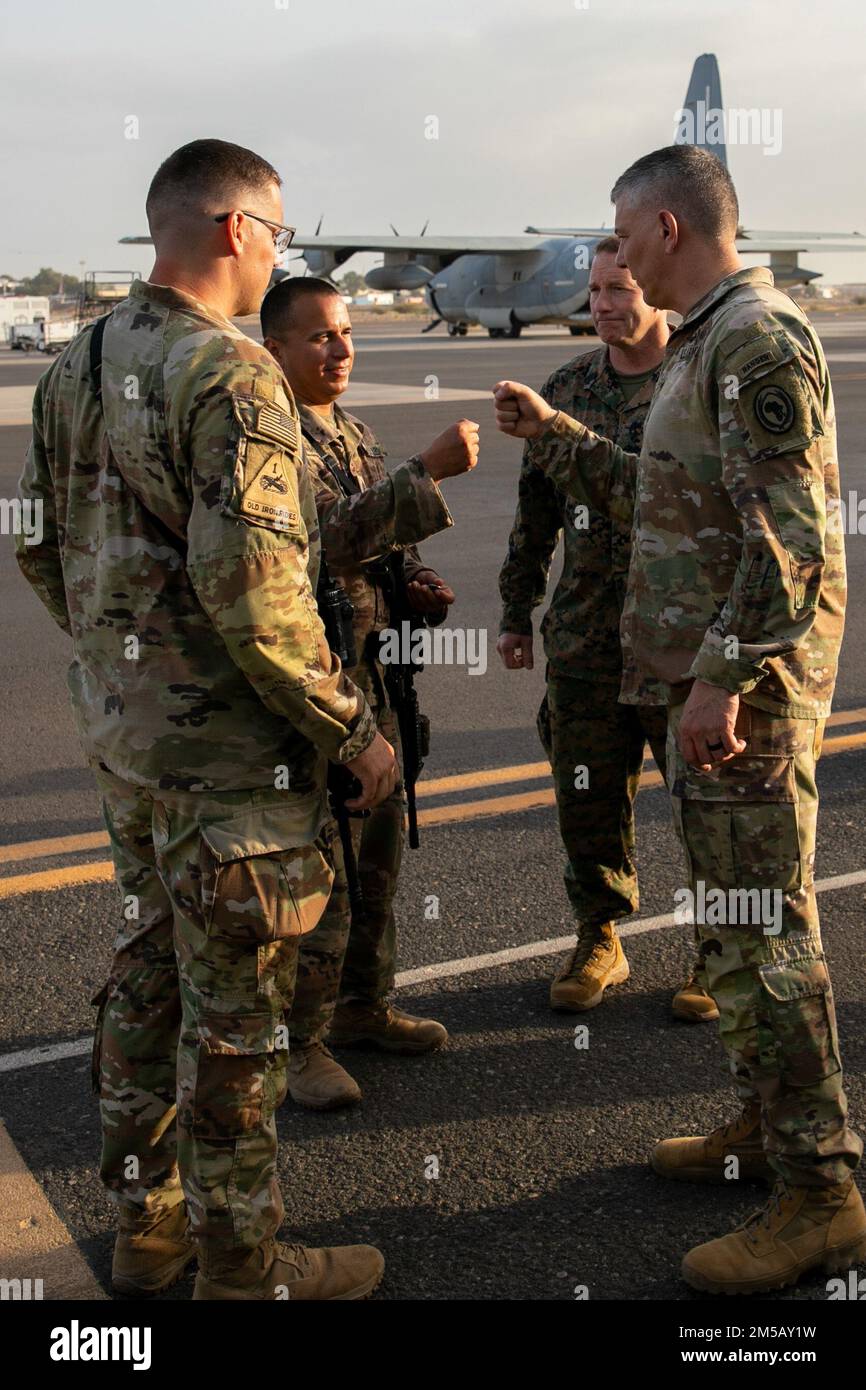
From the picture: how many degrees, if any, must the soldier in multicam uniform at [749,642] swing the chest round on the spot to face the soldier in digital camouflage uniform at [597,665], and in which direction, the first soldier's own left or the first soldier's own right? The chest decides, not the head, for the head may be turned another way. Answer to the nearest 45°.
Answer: approximately 90° to the first soldier's own right

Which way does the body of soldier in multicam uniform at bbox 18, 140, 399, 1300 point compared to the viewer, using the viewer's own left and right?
facing away from the viewer and to the right of the viewer

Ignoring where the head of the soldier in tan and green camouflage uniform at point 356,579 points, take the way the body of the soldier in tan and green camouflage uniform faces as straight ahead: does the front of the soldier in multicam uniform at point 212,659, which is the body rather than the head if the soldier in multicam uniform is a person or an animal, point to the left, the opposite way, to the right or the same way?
to the left

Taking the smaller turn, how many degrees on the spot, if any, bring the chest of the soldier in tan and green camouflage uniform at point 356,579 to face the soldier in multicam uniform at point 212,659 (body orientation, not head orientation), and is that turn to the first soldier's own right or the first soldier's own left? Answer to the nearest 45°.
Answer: approximately 45° to the first soldier's own right

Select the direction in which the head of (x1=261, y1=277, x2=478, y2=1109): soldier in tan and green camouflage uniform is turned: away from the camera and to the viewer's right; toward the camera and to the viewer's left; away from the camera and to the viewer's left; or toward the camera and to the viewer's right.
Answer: toward the camera and to the viewer's right

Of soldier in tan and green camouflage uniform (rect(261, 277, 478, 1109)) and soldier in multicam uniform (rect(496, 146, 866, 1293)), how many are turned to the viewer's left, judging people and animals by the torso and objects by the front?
1

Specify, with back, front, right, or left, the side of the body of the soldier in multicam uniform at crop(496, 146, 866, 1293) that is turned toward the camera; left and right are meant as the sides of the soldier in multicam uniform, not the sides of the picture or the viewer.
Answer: left

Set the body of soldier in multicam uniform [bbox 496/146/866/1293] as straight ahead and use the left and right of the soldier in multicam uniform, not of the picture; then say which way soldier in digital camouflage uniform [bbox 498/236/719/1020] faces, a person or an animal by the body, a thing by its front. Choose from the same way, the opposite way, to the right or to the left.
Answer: to the left
